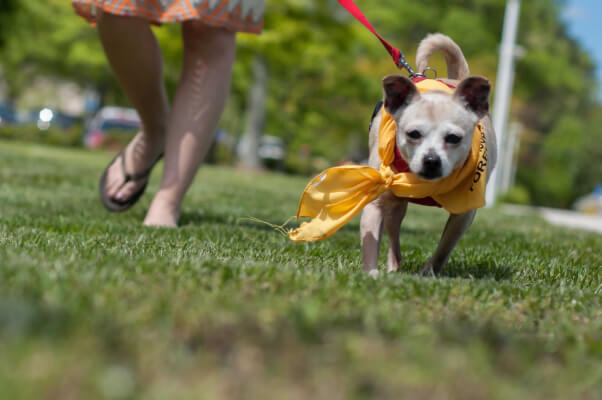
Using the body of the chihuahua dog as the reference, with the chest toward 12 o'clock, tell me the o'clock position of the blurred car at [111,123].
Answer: The blurred car is roughly at 5 o'clock from the chihuahua dog.

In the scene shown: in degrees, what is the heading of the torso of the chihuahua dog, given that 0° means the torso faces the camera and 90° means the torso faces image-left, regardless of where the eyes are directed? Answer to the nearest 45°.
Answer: approximately 0°

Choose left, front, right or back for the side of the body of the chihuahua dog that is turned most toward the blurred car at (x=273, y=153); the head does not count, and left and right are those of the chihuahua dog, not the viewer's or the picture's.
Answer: back
